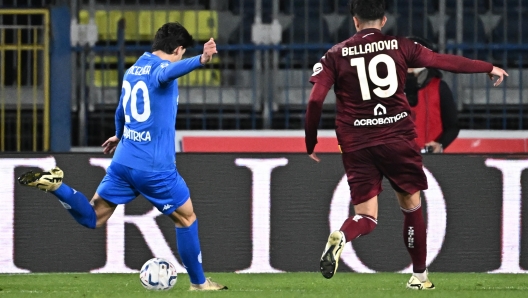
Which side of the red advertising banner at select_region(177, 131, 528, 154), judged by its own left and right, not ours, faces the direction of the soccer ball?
front

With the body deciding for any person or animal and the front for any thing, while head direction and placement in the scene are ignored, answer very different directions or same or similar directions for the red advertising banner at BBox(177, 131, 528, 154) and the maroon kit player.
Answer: very different directions

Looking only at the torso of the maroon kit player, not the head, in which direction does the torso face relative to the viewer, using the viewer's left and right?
facing away from the viewer

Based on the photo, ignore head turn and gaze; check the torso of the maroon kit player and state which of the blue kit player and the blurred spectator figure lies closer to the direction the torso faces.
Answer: the blurred spectator figure

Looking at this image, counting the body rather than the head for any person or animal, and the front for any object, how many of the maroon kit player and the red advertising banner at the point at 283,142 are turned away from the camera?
1

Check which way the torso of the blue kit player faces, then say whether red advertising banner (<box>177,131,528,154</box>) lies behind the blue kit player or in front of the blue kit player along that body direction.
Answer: in front

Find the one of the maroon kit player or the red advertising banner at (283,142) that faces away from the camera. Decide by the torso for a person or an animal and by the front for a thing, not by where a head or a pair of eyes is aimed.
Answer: the maroon kit player

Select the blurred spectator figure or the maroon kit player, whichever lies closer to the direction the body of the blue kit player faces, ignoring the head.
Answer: the blurred spectator figure

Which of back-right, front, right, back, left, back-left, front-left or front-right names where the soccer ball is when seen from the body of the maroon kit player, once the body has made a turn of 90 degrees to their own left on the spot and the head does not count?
front

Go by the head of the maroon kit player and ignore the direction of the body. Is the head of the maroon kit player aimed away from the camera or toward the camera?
away from the camera

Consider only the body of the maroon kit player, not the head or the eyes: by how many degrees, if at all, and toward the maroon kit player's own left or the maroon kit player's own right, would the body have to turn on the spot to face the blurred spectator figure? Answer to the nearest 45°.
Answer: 0° — they already face them

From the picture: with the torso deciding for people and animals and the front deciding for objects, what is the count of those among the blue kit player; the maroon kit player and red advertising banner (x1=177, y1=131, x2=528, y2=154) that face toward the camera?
1
